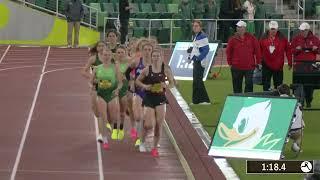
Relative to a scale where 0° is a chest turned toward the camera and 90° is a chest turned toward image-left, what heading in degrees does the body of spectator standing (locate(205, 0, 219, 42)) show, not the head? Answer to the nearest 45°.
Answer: approximately 0°

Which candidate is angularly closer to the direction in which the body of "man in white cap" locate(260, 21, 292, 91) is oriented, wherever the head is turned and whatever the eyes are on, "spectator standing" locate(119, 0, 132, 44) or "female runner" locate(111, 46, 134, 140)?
the female runner

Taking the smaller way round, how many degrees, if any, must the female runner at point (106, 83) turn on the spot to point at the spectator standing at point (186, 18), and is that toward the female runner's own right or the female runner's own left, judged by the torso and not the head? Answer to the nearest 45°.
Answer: approximately 180°

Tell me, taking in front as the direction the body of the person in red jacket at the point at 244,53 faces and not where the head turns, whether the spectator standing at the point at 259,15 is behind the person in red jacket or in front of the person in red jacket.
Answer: behind

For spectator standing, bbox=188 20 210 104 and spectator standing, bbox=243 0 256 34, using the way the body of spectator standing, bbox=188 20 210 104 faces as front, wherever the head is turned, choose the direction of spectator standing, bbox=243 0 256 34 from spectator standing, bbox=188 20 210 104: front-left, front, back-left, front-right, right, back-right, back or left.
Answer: back-right

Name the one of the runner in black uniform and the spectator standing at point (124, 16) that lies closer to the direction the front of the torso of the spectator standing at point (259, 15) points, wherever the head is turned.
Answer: the runner in black uniform

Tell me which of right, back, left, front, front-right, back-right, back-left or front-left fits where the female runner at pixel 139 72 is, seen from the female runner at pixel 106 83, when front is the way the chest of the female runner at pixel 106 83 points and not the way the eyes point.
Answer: left
